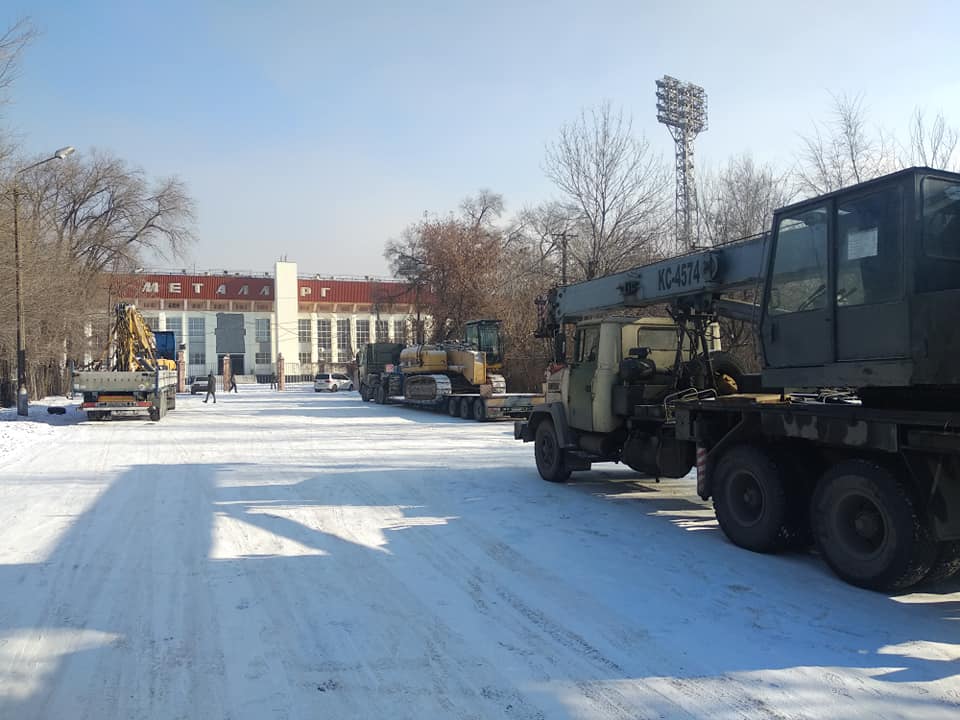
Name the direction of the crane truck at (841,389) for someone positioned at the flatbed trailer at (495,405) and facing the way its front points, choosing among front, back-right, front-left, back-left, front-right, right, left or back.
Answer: back-left

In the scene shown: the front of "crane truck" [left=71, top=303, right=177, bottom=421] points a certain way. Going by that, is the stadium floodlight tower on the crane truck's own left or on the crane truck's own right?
on the crane truck's own right

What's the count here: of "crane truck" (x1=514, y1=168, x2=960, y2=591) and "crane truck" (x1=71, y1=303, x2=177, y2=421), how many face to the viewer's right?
0

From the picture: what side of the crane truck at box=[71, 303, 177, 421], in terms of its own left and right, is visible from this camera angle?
back

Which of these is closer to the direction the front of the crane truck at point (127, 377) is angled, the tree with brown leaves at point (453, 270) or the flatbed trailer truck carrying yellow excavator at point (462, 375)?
the tree with brown leaves

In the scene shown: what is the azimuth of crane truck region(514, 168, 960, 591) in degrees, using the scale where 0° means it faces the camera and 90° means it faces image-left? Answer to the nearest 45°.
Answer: approximately 135°

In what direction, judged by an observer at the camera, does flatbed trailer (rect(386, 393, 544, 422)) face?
facing away from the viewer and to the left of the viewer

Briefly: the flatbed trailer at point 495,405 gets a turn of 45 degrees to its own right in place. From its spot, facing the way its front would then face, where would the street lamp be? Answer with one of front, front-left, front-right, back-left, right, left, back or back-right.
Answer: left
